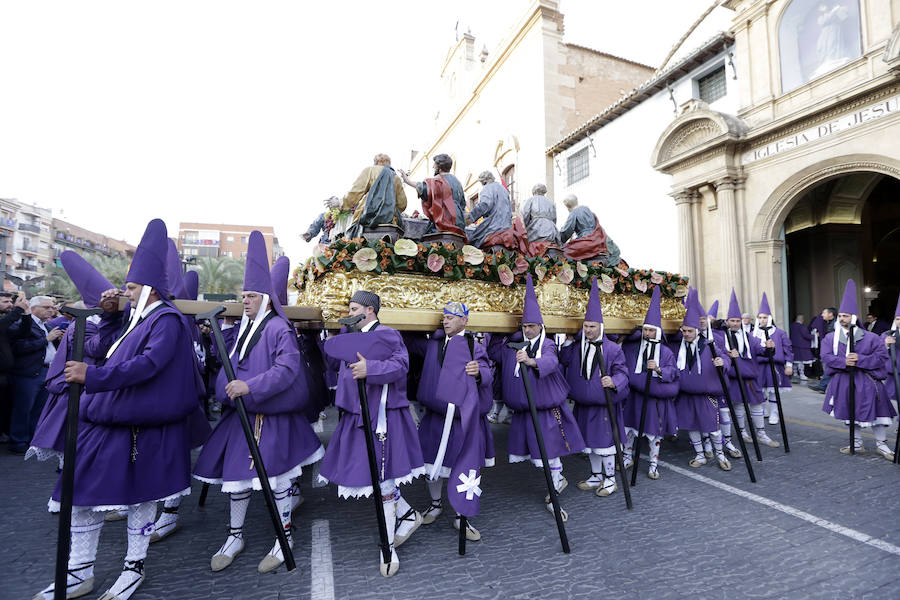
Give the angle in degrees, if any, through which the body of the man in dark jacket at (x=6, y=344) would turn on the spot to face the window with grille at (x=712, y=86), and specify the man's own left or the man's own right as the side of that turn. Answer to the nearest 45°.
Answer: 0° — they already face it

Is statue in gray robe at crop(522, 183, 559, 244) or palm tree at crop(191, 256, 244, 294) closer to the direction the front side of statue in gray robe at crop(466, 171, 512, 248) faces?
the palm tree

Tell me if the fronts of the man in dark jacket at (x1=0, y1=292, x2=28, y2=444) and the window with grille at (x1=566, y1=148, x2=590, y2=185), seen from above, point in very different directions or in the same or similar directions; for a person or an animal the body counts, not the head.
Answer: very different directions

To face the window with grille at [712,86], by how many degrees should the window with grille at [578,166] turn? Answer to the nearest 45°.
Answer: approximately 90° to its left

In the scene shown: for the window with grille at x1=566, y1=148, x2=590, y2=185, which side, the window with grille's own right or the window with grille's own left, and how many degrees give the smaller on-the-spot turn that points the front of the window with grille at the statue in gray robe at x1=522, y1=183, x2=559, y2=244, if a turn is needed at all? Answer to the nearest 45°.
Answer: approximately 45° to the window with grille's own left

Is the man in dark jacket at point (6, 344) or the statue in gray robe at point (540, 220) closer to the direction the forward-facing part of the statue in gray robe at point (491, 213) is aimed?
the man in dark jacket

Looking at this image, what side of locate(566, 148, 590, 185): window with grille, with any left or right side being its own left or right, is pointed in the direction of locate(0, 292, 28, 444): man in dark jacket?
front

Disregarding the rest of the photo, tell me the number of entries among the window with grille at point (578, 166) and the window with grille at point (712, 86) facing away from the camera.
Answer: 0

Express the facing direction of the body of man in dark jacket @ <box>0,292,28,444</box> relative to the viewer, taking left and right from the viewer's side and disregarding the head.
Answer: facing to the right of the viewer

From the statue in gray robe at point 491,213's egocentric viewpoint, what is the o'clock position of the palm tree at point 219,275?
The palm tree is roughly at 12 o'clock from the statue in gray robe.

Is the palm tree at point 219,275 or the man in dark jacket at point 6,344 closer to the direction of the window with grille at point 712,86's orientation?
the man in dark jacket

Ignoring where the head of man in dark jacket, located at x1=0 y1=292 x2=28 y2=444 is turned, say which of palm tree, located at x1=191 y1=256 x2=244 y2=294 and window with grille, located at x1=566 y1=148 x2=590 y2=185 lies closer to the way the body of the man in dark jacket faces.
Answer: the window with grille
